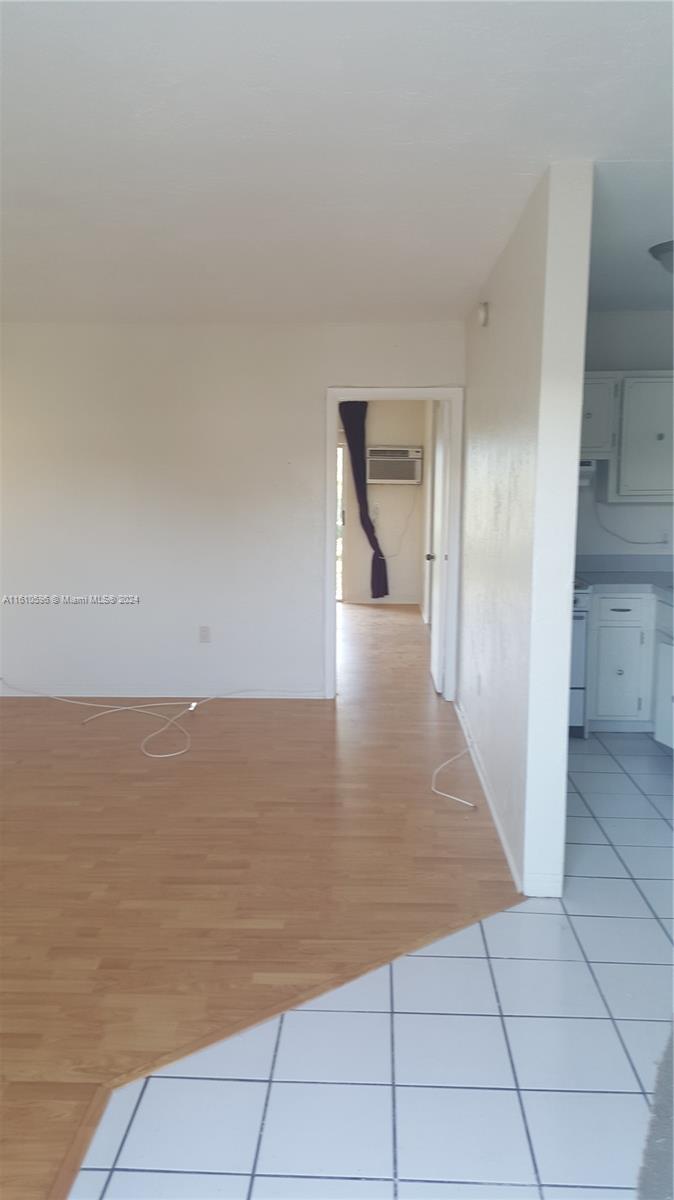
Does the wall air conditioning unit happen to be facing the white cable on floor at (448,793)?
yes

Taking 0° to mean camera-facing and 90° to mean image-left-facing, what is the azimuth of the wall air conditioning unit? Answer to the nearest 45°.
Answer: approximately 0°

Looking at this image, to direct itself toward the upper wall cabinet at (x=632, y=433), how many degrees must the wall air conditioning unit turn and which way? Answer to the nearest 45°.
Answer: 0° — it already faces it

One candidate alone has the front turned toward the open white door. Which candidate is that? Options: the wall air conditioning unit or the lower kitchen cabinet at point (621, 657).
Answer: the wall air conditioning unit

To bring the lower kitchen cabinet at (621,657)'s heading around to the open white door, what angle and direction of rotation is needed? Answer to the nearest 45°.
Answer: approximately 135° to its right

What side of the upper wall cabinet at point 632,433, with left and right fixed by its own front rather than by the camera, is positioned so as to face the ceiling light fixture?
front

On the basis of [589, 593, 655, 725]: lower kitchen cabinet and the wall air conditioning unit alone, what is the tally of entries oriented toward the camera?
2

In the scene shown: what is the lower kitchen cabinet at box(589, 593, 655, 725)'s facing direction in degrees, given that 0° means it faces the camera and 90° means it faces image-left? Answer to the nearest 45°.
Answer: approximately 0°

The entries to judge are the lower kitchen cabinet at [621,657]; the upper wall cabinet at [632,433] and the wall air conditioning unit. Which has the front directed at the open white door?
the wall air conditioning unit

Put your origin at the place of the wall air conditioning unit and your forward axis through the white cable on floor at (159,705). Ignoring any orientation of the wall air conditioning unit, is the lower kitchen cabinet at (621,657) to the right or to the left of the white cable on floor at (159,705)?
left
